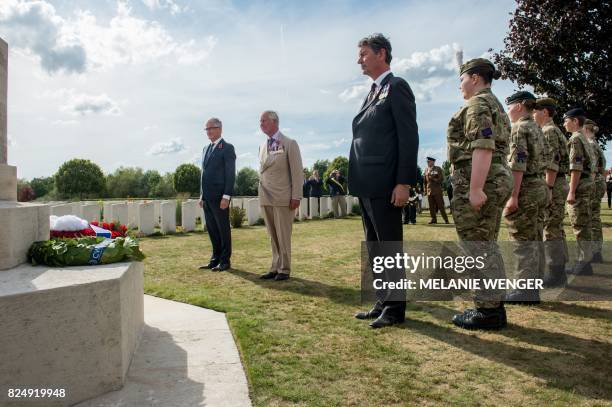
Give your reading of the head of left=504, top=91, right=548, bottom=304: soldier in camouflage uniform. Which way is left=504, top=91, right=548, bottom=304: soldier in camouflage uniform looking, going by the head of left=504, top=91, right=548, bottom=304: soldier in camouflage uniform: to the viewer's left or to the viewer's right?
to the viewer's left

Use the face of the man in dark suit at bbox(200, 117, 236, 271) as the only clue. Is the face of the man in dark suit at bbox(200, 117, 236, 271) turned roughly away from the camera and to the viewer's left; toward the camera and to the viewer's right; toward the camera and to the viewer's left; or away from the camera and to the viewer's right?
toward the camera and to the viewer's left

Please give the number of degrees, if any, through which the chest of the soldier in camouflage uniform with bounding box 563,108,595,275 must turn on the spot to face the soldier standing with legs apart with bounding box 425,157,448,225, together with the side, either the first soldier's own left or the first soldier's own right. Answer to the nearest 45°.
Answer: approximately 45° to the first soldier's own right

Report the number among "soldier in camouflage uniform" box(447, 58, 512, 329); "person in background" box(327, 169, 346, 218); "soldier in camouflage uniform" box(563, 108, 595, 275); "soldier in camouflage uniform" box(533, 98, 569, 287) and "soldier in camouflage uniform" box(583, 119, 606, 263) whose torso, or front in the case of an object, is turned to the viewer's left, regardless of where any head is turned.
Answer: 4

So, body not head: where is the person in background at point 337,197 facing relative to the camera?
toward the camera

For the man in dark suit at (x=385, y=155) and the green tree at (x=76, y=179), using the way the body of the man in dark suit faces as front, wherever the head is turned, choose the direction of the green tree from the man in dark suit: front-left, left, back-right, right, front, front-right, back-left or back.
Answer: right

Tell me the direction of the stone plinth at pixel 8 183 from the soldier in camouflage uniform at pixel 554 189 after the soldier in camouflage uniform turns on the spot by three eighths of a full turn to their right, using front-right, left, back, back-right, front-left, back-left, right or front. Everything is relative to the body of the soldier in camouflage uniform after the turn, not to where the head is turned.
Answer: back

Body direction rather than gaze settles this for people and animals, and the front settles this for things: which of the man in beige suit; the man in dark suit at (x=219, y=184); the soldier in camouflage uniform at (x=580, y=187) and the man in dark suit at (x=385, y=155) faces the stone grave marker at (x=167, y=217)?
the soldier in camouflage uniform

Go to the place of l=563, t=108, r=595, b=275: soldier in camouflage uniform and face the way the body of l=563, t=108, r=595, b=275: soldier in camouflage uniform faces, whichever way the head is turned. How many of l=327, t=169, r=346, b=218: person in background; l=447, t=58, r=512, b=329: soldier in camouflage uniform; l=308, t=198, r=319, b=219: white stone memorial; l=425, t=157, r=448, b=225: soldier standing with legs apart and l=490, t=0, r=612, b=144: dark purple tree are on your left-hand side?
1

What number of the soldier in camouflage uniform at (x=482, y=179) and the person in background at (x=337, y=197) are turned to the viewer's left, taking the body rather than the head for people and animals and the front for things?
1

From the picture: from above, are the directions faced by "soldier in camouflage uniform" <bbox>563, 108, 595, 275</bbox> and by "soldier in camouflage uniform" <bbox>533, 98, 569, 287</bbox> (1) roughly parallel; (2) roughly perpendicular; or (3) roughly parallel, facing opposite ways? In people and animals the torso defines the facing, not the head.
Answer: roughly parallel

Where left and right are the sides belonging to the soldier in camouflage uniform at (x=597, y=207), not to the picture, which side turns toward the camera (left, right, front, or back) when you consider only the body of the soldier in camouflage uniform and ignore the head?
left

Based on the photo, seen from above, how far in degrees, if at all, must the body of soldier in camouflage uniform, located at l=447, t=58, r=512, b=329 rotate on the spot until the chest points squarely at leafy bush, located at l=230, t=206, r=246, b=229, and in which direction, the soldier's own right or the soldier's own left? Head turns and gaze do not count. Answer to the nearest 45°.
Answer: approximately 45° to the soldier's own right

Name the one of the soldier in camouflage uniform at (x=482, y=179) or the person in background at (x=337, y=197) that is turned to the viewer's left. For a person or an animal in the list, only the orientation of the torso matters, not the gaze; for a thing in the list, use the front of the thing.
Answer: the soldier in camouflage uniform

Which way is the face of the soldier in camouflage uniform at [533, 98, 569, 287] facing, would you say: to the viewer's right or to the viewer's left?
to the viewer's left

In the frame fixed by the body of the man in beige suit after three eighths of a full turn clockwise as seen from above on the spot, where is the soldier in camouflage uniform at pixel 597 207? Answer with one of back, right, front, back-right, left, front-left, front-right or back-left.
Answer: right

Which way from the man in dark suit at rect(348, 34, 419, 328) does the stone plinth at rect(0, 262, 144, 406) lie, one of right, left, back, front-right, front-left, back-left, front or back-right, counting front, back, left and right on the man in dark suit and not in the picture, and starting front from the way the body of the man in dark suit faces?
front

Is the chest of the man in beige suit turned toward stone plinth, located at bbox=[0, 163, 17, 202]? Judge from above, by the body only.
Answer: yes

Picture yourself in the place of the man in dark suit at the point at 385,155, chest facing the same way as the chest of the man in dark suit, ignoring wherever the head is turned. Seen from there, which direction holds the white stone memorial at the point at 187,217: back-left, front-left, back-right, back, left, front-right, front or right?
right
